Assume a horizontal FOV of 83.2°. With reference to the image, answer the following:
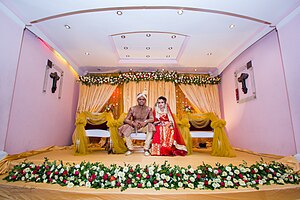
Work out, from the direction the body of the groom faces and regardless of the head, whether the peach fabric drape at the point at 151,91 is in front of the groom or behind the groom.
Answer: behind

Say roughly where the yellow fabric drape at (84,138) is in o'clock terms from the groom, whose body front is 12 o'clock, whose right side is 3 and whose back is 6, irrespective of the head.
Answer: The yellow fabric drape is roughly at 3 o'clock from the groom.

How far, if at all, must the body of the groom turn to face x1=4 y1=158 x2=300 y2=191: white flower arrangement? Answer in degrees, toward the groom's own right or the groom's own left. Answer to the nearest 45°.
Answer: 0° — they already face it

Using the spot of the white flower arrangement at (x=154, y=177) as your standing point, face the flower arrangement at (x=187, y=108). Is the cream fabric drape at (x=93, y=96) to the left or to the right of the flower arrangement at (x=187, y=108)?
left

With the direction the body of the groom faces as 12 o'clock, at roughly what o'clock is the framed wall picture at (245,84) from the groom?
The framed wall picture is roughly at 9 o'clock from the groom.

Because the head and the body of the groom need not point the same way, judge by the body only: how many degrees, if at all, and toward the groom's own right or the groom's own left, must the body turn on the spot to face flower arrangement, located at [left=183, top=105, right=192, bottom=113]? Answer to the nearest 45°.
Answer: approximately 135° to the groom's own left

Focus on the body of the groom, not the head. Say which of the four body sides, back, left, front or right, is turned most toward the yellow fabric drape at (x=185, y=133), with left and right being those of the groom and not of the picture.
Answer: left

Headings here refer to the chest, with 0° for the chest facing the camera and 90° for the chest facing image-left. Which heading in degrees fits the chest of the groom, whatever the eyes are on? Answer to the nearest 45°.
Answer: approximately 0°

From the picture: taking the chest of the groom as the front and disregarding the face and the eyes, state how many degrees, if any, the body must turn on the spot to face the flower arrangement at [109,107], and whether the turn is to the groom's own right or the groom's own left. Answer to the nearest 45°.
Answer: approximately 135° to the groom's own right

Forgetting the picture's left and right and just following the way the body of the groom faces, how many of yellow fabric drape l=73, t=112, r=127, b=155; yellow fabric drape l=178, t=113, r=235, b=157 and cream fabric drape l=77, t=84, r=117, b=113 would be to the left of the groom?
1

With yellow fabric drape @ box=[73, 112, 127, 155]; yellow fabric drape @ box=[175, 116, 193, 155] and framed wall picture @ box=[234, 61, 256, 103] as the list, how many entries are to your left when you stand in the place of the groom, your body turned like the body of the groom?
2

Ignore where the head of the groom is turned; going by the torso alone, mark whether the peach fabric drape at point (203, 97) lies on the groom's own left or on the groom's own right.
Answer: on the groom's own left
